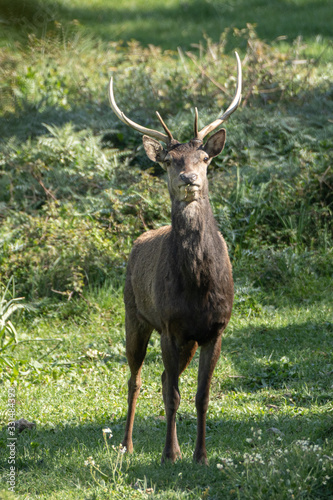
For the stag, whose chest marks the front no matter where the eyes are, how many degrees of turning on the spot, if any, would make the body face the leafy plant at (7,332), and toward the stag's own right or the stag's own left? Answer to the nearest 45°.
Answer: approximately 135° to the stag's own right

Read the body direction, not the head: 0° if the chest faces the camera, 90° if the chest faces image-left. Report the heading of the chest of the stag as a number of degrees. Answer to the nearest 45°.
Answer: approximately 0°
